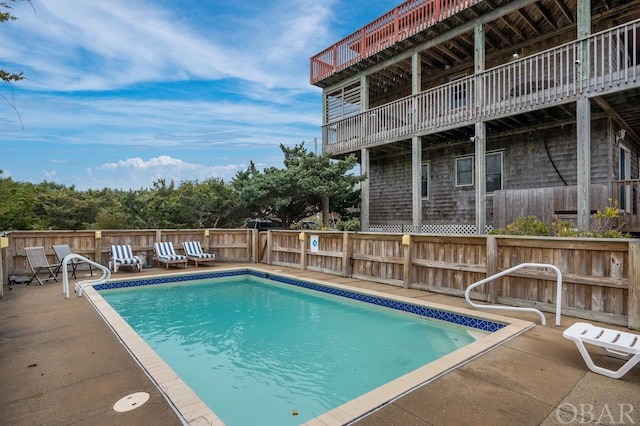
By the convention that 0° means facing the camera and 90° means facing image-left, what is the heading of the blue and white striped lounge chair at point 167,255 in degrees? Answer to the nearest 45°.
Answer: approximately 315°

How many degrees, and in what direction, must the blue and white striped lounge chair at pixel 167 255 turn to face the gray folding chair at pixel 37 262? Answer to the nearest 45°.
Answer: approximately 90° to its right

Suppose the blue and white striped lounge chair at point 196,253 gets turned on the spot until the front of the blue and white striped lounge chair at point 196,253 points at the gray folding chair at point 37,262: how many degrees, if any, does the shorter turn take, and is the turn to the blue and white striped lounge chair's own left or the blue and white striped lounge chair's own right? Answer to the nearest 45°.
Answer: approximately 90° to the blue and white striped lounge chair's own right
